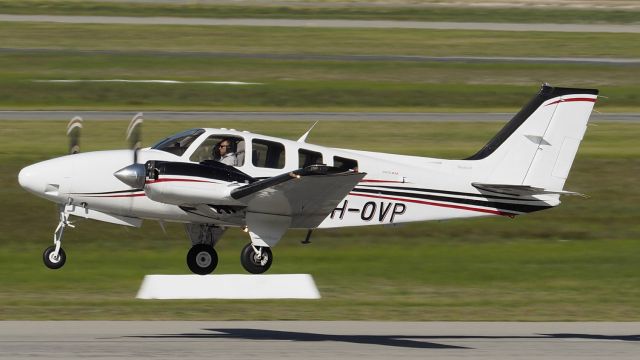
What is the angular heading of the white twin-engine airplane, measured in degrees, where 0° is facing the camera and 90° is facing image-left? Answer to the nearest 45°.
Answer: approximately 90°
